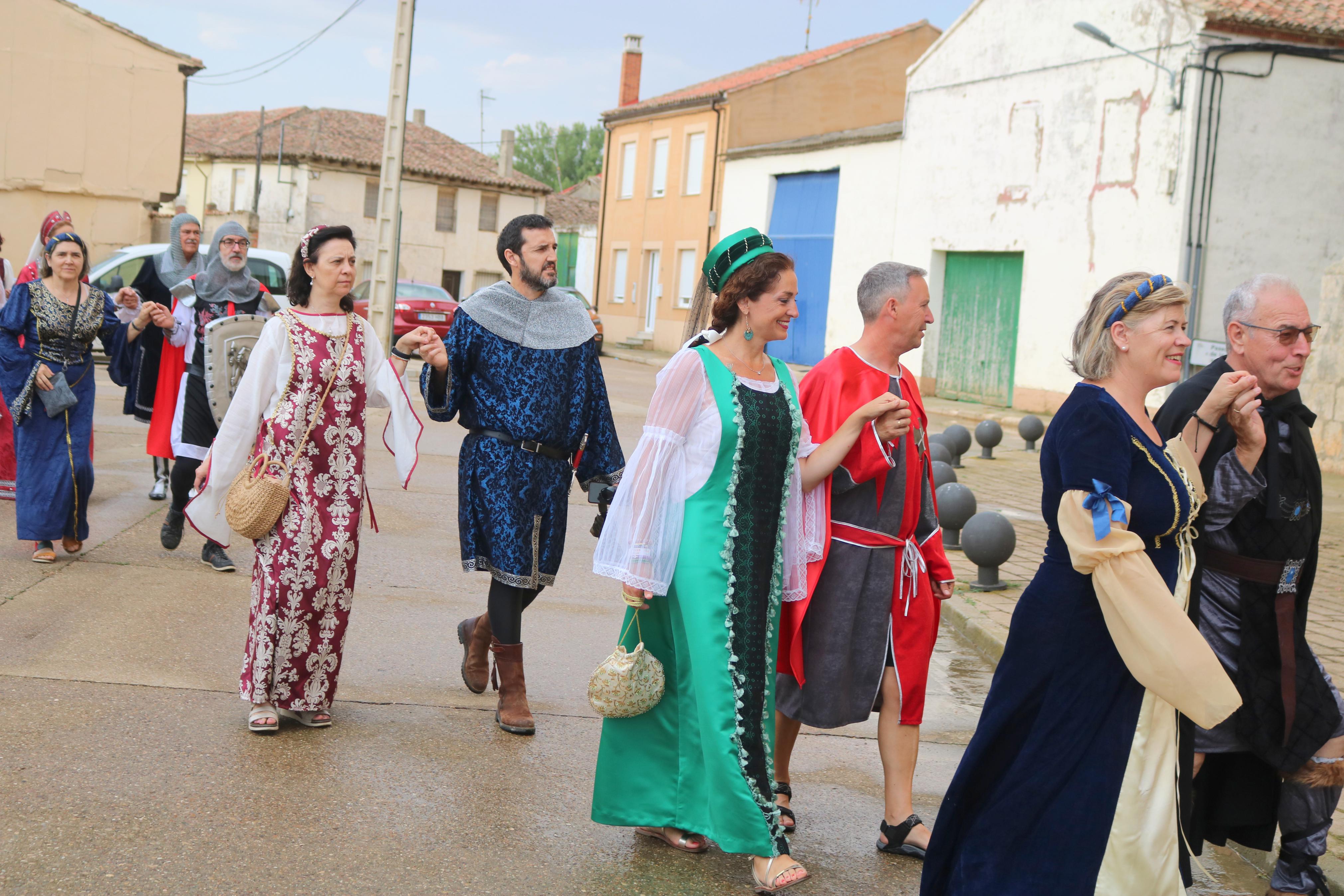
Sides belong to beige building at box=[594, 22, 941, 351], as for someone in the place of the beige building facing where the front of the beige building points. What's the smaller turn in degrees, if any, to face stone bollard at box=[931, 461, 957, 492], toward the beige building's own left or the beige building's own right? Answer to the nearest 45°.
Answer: approximately 45° to the beige building's own left

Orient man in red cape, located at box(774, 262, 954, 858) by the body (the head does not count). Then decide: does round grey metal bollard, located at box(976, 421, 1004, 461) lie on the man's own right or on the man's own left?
on the man's own left

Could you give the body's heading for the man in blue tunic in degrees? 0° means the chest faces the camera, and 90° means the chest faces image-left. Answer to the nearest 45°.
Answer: approximately 315°

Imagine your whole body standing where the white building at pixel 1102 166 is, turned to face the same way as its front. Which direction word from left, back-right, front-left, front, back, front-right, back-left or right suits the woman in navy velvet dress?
front-left

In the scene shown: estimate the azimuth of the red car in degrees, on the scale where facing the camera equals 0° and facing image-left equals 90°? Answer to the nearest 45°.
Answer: approximately 135°

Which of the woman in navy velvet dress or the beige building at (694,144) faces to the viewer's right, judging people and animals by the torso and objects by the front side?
the woman in navy velvet dress

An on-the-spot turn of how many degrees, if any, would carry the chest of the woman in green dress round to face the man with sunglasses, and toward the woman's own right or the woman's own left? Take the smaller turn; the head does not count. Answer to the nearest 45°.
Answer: approximately 45° to the woman's own left

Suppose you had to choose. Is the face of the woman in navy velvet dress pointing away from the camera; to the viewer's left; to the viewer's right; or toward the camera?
to the viewer's right

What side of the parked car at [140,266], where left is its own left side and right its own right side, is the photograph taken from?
left

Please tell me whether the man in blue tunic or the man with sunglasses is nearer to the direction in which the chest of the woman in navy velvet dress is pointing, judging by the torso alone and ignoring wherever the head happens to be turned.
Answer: the man with sunglasses

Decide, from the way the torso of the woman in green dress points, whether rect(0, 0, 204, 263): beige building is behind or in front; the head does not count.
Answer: behind

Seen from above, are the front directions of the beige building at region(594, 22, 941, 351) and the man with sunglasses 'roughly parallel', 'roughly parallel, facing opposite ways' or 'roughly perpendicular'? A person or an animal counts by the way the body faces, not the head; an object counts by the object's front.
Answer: roughly perpendicular

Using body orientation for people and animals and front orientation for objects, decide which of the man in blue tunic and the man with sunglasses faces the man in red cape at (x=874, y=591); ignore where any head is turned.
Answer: the man in blue tunic
